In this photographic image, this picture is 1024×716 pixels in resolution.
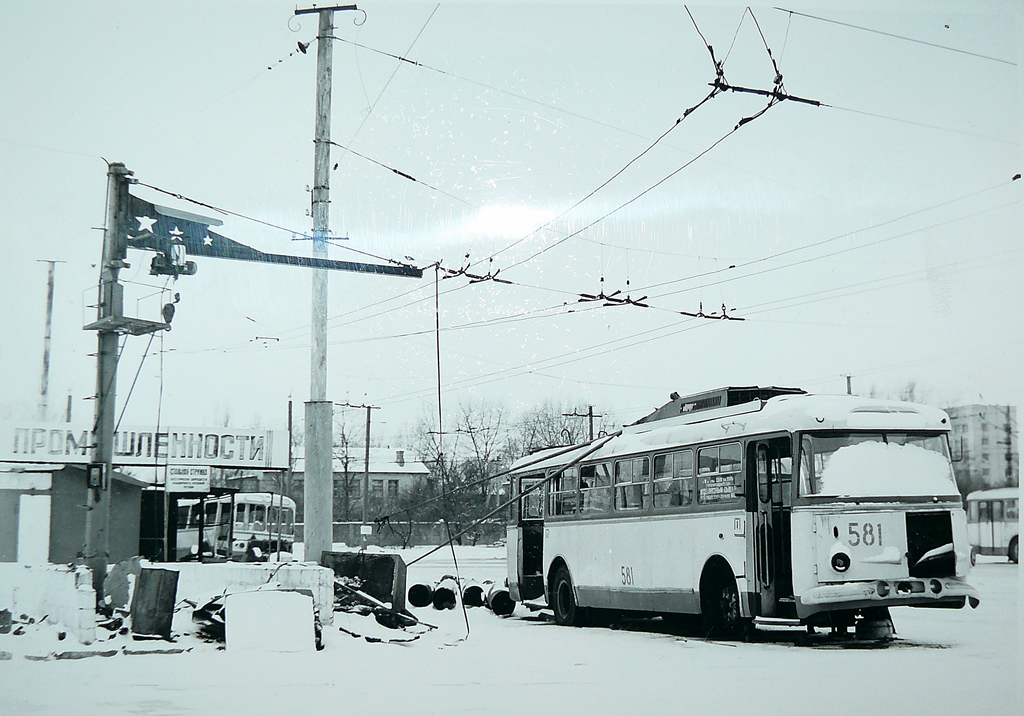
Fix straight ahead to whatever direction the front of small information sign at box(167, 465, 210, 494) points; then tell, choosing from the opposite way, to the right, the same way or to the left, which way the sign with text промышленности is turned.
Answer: the same way

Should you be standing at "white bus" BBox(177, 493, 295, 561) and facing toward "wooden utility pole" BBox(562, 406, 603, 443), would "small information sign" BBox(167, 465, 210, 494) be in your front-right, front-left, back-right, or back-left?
back-right

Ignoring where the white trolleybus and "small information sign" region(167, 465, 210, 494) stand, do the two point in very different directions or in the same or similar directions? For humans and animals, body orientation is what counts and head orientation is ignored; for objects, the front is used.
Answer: same or similar directions

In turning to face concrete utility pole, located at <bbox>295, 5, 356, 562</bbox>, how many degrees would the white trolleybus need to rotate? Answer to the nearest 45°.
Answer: approximately 135° to its right

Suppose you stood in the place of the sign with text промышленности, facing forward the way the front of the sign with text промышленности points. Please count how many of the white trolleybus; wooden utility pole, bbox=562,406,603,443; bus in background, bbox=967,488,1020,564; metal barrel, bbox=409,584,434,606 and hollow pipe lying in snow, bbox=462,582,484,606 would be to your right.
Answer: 0

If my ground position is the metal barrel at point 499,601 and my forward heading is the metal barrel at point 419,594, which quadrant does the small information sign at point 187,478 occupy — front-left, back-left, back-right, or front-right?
front-right

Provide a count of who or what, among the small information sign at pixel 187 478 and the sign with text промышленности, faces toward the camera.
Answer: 2

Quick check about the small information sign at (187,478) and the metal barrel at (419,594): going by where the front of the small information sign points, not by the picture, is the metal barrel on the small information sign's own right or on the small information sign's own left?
on the small information sign's own left

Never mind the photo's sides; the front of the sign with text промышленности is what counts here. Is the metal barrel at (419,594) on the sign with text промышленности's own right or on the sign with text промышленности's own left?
on the sign with text промышленности's own left

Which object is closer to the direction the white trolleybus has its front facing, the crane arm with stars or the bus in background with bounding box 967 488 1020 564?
the bus in background

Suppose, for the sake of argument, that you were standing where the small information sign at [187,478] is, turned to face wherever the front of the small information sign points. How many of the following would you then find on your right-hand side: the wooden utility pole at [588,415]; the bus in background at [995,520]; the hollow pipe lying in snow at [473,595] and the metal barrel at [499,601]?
0

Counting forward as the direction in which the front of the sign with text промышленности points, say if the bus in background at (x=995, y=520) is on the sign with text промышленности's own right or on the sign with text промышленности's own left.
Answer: on the sign with text промышленности's own left

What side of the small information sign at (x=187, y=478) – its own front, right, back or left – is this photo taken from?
front

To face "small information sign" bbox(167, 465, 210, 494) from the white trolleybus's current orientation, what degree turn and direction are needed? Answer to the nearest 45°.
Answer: approximately 135° to its right
